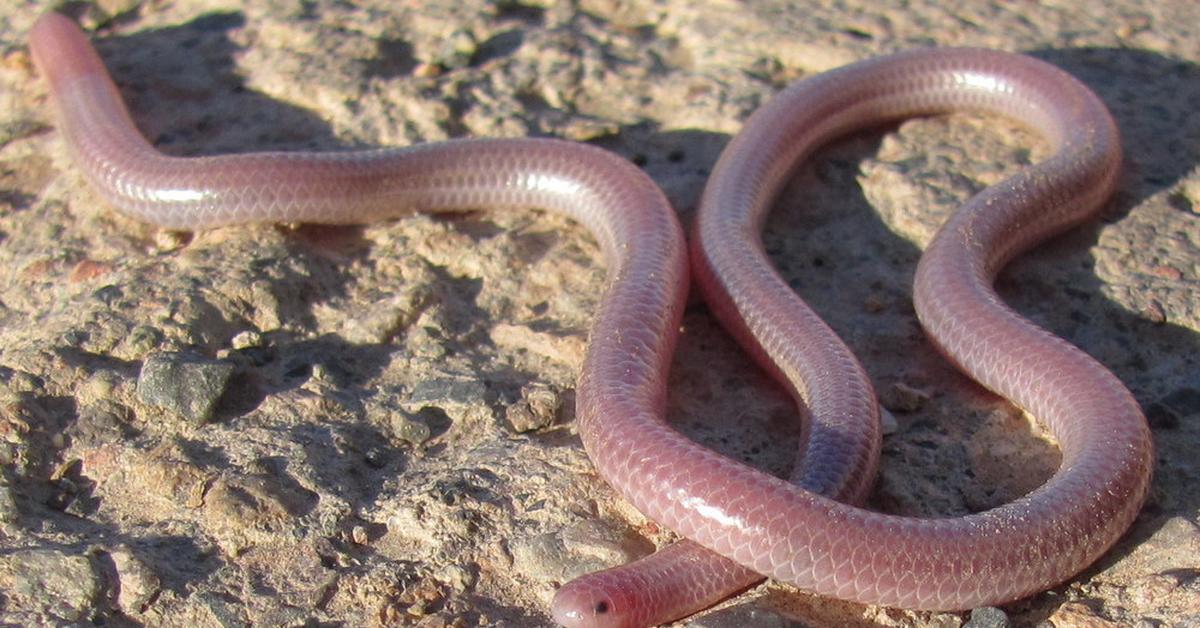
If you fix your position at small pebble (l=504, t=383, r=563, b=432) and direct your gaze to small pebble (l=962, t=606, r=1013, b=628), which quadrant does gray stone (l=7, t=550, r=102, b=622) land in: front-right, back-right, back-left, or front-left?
back-right

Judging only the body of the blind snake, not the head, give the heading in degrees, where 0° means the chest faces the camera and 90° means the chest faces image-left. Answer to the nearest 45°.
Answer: approximately 90°
